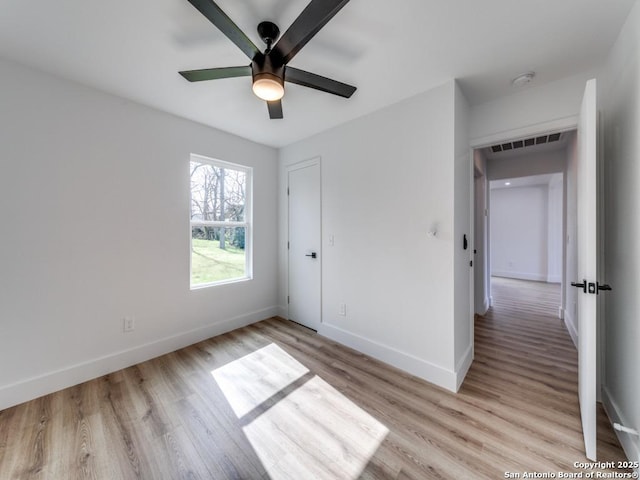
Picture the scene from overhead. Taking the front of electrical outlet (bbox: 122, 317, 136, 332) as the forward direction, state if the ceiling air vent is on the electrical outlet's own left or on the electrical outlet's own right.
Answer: on the electrical outlet's own left

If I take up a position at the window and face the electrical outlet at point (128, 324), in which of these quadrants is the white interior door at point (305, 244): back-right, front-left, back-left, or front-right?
back-left

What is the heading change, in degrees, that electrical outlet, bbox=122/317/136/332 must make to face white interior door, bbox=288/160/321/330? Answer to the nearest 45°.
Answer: approximately 90° to its left

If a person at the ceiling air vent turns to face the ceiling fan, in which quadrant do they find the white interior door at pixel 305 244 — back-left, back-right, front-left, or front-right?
front-right

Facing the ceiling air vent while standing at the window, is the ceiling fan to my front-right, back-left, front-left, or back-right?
front-right

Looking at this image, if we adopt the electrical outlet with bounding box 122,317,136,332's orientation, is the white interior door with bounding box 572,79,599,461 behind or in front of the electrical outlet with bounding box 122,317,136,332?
in front

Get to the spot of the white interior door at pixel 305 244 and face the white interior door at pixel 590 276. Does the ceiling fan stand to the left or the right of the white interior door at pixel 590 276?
right

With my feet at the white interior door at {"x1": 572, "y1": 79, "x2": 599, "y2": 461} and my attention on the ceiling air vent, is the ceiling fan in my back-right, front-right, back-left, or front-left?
back-left
